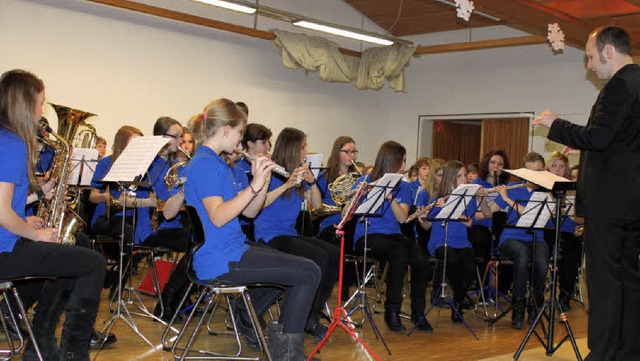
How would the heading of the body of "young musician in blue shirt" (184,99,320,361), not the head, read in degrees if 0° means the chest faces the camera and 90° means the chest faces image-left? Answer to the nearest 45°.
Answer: approximately 270°

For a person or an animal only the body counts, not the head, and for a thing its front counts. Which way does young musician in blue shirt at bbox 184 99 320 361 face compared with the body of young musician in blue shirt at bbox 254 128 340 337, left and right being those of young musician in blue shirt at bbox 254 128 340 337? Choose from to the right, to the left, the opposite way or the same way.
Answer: the same way

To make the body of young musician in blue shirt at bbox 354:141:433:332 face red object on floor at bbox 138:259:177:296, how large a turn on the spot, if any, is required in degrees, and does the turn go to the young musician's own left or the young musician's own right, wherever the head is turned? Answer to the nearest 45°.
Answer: approximately 135° to the young musician's own right

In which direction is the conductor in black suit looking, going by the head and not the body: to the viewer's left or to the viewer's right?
to the viewer's left

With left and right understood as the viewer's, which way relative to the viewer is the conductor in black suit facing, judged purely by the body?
facing to the left of the viewer

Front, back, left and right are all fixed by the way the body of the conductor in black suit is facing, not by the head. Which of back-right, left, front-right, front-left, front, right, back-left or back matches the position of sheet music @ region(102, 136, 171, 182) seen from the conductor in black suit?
front

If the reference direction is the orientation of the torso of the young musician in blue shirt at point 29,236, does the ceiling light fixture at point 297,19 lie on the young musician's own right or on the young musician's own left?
on the young musician's own left

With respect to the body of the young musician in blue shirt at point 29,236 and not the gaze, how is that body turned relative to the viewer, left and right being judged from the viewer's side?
facing to the right of the viewer

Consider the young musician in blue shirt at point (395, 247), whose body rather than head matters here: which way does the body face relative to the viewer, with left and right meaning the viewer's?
facing the viewer and to the right of the viewer

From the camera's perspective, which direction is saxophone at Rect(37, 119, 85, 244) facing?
to the viewer's right

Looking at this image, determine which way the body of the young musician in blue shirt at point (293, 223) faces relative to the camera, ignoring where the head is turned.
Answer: to the viewer's right

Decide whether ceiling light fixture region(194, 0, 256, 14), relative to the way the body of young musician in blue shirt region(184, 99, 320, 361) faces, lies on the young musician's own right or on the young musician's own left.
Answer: on the young musician's own left

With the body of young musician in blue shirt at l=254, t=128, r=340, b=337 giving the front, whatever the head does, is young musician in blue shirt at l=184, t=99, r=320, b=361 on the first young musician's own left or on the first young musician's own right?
on the first young musician's own right

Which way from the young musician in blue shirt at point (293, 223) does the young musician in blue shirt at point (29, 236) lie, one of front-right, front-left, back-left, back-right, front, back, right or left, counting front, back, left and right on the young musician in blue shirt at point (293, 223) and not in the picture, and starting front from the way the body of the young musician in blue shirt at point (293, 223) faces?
back-right

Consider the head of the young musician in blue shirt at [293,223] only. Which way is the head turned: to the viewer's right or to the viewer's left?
to the viewer's right

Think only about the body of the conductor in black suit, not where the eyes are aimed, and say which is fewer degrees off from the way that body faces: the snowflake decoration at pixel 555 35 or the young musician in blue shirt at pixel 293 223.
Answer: the young musician in blue shirt

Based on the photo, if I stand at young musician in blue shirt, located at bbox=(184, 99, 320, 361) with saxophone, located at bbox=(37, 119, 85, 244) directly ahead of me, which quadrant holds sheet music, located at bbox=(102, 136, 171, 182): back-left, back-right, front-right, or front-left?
front-right
